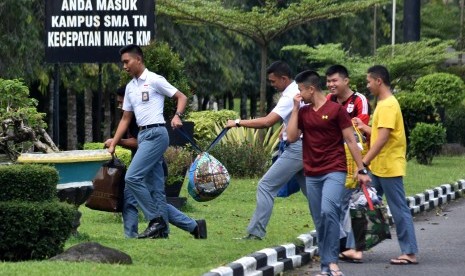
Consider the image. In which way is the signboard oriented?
toward the camera

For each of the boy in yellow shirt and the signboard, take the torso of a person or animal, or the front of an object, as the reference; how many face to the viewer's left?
1

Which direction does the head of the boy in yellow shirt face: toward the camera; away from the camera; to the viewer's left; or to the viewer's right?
to the viewer's left

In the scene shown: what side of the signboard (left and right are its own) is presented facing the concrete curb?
front

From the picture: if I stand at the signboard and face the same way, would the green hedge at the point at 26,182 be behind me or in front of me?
in front

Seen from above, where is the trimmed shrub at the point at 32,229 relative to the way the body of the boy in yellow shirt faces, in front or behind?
in front
